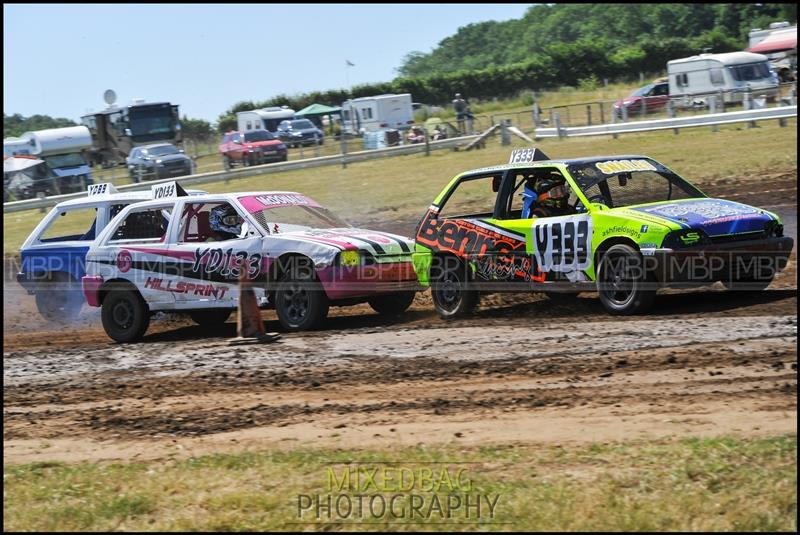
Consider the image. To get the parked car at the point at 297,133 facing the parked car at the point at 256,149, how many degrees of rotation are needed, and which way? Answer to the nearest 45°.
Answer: approximately 45° to its right

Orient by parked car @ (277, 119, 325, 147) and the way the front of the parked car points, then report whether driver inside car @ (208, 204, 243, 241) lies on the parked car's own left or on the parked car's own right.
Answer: on the parked car's own right

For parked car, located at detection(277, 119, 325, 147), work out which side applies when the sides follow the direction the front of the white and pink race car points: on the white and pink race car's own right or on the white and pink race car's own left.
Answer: on the white and pink race car's own left

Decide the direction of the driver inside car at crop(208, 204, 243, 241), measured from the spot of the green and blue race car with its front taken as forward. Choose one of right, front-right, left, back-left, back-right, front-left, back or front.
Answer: back-right

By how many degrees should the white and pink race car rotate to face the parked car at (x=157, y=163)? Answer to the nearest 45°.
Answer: approximately 135° to its left

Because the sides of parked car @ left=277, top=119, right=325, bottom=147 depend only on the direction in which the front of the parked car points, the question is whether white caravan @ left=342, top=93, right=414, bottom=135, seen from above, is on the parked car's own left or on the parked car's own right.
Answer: on the parked car's own left
